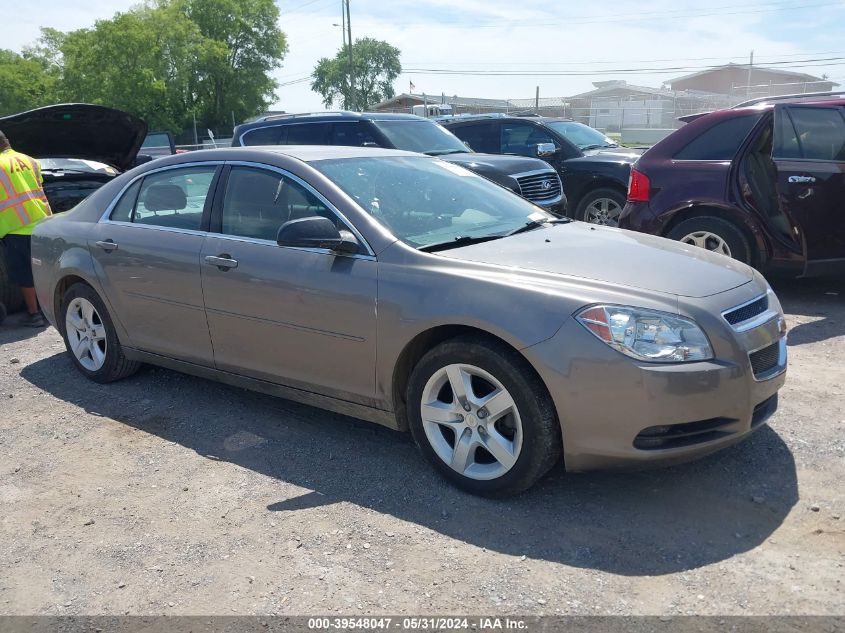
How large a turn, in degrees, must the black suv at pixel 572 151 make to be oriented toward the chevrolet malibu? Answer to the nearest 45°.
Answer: approximately 45° to its right

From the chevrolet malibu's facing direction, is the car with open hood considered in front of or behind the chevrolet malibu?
behind

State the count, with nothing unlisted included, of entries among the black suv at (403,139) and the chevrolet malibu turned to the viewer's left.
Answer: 0

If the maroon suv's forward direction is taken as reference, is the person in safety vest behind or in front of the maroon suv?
behind

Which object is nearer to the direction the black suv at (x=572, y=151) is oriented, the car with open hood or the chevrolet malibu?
the chevrolet malibu

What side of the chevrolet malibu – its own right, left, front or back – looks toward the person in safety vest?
back

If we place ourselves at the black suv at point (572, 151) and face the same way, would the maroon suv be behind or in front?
in front

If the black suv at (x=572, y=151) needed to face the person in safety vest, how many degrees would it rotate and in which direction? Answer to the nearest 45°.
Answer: approximately 90° to its right

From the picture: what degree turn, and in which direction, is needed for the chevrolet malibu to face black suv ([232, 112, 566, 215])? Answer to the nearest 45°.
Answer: approximately 135° to its left

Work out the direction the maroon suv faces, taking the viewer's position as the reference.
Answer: facing to the right of the viewer

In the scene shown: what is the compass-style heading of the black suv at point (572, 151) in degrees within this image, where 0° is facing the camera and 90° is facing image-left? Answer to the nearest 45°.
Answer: approximately 315°
